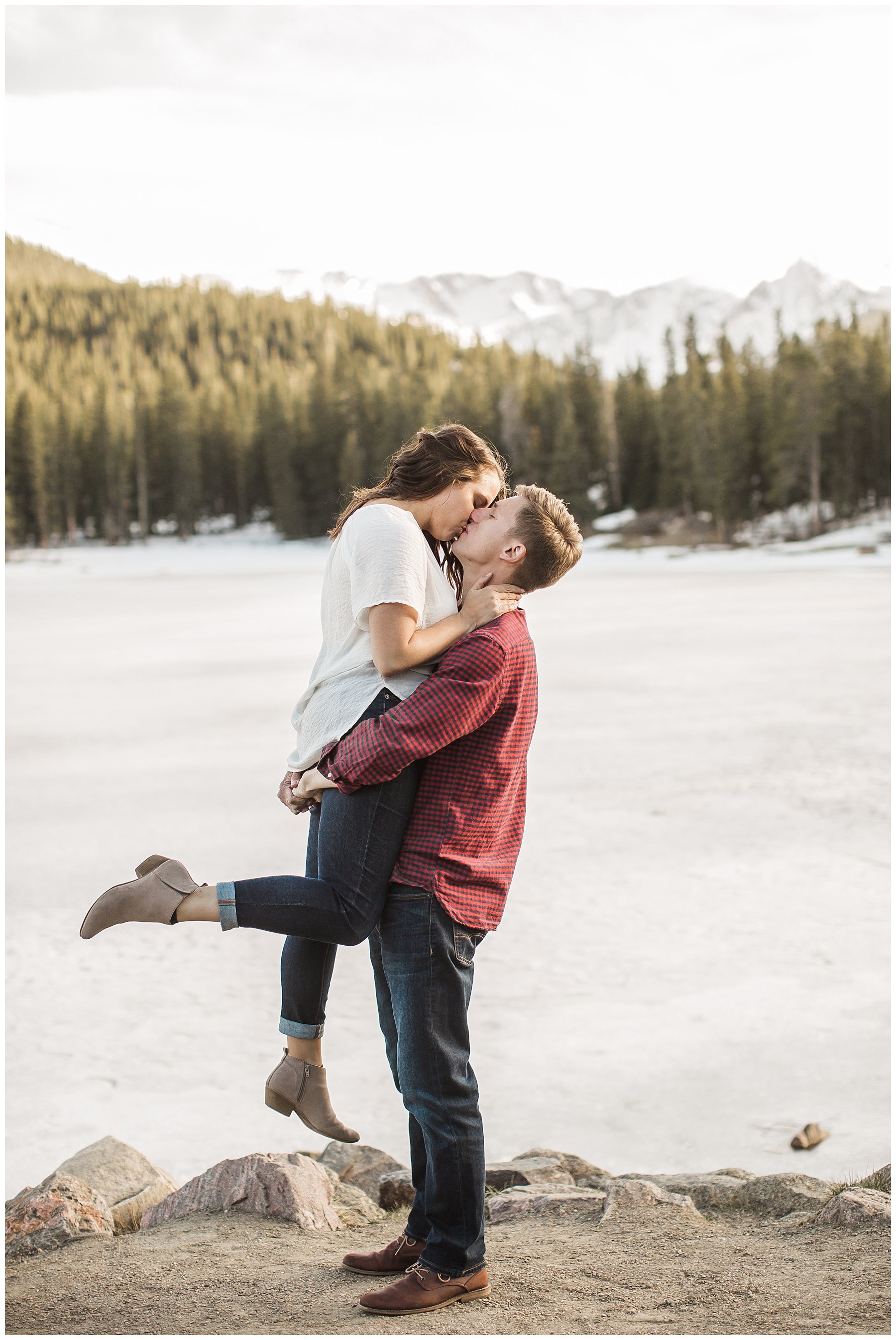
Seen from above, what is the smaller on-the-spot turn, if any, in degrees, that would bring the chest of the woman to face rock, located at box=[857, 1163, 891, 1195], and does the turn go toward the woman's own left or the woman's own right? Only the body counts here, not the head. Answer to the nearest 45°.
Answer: approximately 45° to the woman's own left

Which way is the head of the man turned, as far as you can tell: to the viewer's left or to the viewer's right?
to the viewer's left

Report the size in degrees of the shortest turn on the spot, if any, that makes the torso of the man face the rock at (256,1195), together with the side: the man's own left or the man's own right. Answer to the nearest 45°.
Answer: approximately 45° to the man's own right

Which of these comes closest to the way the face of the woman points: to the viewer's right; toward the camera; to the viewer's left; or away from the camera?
to the viewer's right

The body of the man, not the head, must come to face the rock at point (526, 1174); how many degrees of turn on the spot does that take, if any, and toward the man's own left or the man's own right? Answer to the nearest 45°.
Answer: approximately 90° to the man's own right

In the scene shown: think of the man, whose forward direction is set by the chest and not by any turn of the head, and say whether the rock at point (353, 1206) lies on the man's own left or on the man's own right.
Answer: on the man's own right

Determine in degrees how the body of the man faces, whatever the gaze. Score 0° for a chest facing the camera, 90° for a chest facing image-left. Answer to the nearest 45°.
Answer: approximately 90°

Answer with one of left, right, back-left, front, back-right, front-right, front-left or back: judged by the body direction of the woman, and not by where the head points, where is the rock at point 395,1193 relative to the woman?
left

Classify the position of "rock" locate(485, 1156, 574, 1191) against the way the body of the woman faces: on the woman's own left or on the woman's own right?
on the woman's own left

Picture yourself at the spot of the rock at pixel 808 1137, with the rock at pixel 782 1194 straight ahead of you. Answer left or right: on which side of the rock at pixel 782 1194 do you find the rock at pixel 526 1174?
right

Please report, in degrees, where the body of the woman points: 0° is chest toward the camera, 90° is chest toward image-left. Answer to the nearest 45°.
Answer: approximately 270°
